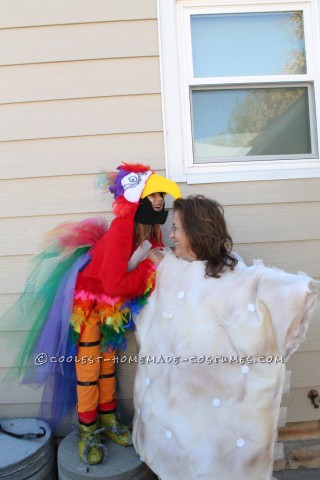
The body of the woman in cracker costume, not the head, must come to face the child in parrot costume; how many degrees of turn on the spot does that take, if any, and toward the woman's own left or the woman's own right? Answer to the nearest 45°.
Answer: approximately 45° to the woman's own right

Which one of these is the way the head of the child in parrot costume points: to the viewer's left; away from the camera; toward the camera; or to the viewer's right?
to the viewer's right

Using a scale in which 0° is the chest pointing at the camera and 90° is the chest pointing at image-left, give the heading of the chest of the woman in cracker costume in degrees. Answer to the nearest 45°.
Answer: approximately 45°

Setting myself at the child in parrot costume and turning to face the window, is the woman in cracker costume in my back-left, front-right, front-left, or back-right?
front-right

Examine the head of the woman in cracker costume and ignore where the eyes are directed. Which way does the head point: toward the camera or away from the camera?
toward the camera
